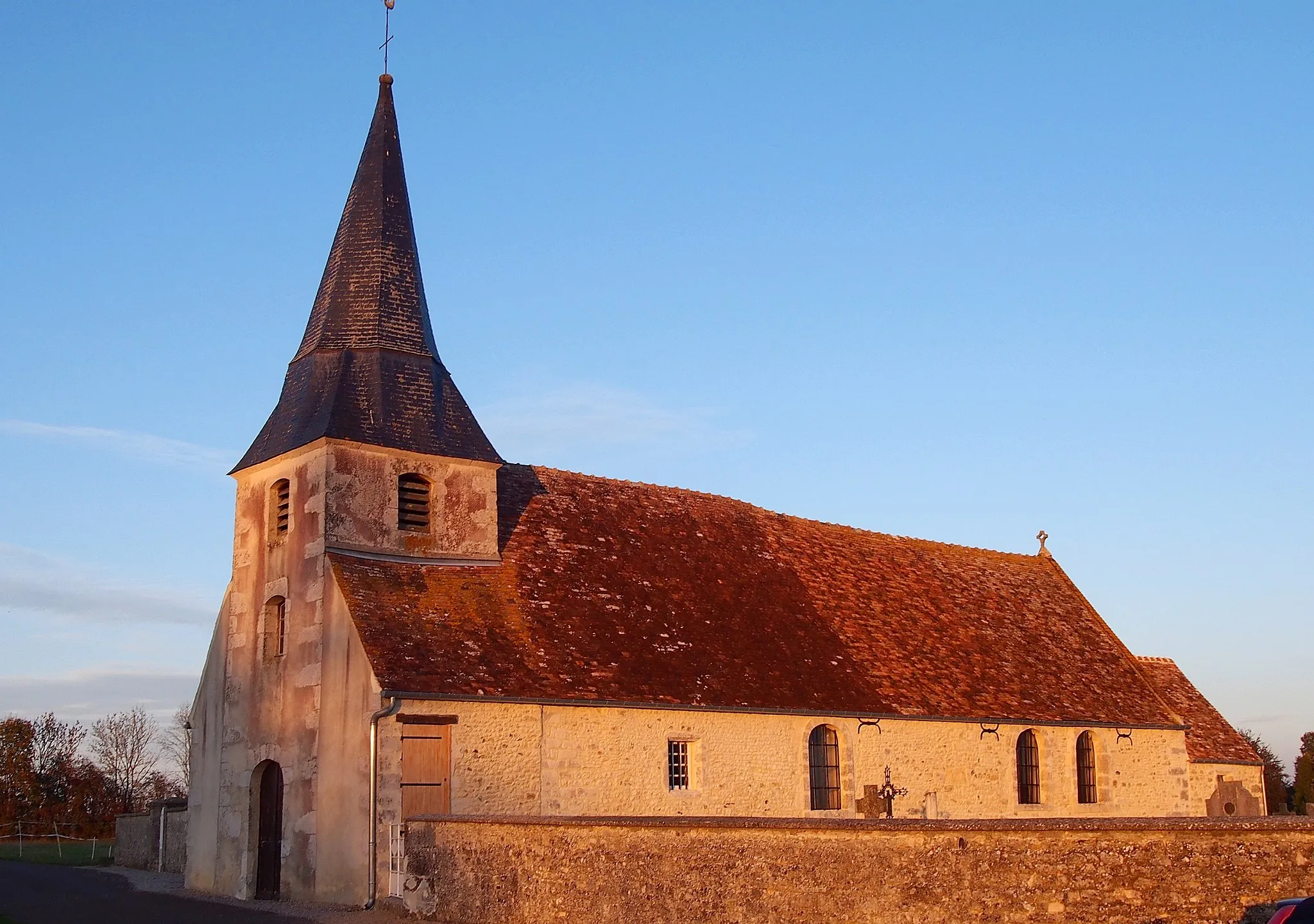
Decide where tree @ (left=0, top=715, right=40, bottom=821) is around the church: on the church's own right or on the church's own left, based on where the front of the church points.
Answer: on the church's own right

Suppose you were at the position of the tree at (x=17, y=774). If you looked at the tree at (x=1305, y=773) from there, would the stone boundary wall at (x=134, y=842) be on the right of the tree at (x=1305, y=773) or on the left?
right

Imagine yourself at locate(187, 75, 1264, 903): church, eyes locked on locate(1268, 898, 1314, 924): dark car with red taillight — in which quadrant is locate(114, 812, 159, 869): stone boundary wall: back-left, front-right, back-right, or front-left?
back-right

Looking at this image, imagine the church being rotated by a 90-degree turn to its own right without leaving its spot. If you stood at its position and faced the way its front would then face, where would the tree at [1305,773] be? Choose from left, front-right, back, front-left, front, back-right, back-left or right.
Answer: right

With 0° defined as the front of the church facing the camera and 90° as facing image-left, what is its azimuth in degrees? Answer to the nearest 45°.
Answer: approximately 45°

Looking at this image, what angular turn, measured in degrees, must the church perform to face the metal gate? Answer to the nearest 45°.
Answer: approximately 45° to its left

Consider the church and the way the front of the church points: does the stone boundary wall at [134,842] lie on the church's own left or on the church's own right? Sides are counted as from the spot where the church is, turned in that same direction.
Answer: on the church's own right
